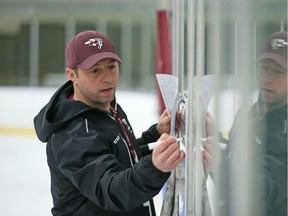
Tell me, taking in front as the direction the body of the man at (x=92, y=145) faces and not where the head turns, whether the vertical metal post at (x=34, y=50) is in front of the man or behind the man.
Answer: behind

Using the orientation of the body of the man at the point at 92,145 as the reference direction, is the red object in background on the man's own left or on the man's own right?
on the man's own left

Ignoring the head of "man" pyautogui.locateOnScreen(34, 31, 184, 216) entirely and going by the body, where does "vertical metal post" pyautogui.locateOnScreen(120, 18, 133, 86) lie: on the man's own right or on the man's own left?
on the man's own left

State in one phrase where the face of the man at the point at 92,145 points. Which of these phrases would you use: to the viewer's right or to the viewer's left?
to the viewer's right
